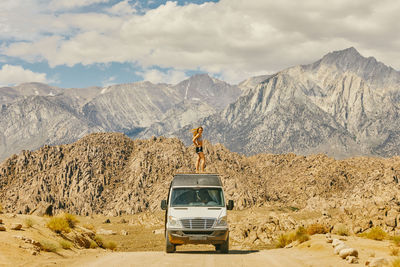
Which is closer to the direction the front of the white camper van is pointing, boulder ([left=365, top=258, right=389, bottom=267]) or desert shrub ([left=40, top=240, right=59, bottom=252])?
the boulder

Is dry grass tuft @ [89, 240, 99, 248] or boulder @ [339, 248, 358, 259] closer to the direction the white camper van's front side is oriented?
the boulder

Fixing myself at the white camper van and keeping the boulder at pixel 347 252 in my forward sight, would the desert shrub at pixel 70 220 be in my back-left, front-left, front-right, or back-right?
back-left

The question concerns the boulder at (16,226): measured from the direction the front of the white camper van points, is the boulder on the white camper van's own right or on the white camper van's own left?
on the white camper van's own right

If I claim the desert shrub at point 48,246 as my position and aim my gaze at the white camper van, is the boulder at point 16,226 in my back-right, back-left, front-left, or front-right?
back-left

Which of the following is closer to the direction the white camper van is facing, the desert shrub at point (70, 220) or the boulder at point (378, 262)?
the boulder

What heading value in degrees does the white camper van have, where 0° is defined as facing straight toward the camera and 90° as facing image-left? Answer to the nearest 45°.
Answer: approximately 0°

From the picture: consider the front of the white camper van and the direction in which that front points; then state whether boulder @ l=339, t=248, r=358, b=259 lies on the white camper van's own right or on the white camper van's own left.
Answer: on the white camper van's own left

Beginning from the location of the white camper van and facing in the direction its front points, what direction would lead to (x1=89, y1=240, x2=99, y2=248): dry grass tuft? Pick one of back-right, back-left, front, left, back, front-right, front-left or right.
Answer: back-right

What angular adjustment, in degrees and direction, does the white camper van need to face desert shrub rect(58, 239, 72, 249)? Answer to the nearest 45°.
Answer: approximately 90° to its right

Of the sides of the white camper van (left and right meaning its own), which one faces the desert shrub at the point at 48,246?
right

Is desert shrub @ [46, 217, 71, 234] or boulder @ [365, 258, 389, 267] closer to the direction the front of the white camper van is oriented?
the boulder
